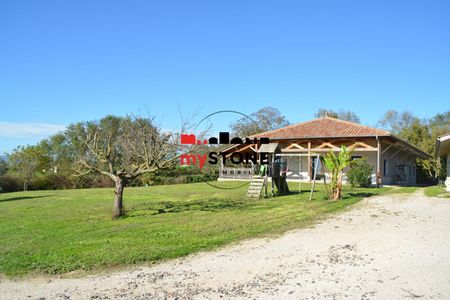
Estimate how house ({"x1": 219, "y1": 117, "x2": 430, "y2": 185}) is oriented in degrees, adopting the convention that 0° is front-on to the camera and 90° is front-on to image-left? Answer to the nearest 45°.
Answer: approximately 0°

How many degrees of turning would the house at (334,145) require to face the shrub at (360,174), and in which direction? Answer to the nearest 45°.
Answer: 0° — it already faces it

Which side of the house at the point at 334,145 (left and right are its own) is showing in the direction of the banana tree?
front
